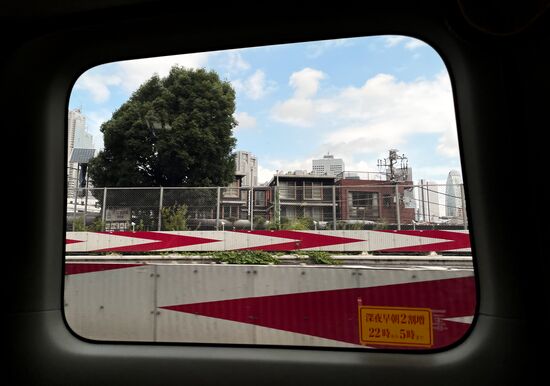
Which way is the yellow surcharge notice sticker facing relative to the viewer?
toward the camera

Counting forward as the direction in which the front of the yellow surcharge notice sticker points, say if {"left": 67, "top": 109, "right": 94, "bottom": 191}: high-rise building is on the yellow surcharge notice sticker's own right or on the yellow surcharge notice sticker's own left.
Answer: on the yellow surcharge notice sticker's own right

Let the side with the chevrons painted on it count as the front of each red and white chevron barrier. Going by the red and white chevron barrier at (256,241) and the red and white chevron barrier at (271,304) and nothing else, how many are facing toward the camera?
2

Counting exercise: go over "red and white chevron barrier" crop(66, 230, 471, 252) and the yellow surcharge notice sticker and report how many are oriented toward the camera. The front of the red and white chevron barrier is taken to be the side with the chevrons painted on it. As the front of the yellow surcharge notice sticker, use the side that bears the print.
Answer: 2

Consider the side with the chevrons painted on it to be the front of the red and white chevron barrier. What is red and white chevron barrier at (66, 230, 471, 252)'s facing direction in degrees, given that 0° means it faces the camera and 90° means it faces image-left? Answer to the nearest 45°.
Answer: approximately 0°

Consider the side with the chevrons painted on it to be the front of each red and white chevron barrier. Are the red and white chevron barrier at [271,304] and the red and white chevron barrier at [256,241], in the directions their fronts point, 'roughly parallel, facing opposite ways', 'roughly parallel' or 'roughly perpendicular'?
roughly parallel
